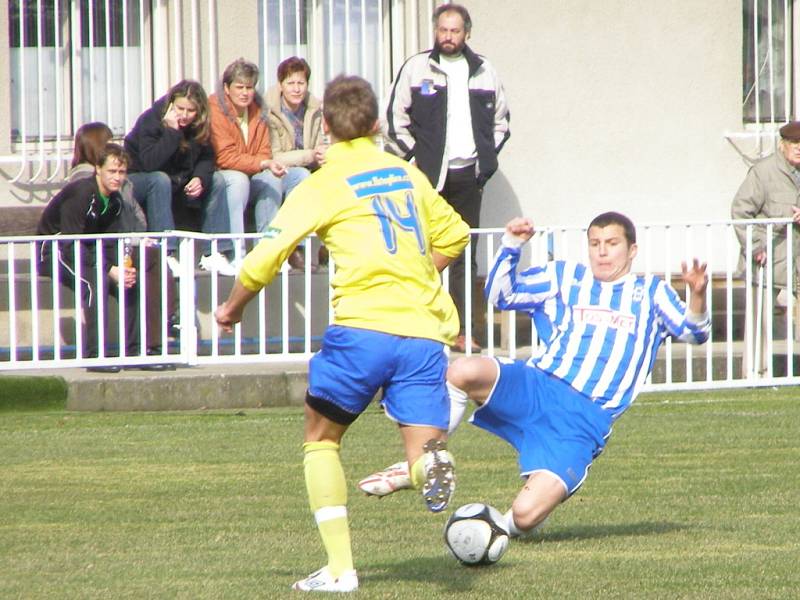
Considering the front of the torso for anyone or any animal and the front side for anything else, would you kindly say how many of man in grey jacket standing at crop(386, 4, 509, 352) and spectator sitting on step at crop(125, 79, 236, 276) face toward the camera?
2

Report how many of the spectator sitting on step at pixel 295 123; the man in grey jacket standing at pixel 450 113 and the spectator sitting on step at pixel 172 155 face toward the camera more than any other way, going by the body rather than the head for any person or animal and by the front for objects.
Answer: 3

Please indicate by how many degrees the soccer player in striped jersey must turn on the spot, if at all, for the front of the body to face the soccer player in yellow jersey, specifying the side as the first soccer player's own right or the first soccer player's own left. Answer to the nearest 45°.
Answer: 0° — they already face them

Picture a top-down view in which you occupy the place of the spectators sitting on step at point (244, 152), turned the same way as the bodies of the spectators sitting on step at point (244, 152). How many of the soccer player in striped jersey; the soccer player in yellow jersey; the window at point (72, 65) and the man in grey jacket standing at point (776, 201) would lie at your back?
1

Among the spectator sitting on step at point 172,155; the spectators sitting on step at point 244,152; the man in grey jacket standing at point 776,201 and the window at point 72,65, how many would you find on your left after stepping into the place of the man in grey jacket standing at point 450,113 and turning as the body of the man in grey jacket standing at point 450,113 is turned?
1

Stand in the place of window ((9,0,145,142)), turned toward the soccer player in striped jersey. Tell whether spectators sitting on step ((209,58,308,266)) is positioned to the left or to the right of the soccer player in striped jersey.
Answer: left

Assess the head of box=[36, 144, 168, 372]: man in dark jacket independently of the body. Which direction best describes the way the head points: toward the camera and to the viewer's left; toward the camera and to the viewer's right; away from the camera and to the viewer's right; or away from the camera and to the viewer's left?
toward the camera and to the viewer's right

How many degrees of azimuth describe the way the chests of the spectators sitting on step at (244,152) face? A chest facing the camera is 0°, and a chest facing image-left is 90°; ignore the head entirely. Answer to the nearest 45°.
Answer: approximately 315°

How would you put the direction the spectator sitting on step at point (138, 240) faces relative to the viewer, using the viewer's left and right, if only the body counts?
facing the viewer and to the right of the viewer

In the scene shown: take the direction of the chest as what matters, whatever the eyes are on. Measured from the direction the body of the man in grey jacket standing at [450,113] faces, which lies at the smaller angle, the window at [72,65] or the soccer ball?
the soccer ball

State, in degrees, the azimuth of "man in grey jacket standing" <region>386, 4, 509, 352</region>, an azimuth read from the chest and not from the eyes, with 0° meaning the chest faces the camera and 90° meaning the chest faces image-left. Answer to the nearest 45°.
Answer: approximately 0°

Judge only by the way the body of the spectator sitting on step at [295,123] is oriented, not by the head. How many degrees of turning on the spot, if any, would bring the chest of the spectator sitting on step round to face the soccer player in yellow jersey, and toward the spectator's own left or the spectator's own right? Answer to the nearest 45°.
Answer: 0° — they already face them
